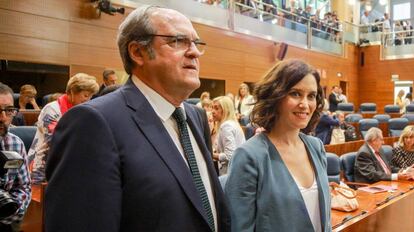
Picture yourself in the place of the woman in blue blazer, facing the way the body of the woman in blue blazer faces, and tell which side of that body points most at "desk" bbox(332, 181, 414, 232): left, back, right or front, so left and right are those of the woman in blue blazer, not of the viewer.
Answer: left

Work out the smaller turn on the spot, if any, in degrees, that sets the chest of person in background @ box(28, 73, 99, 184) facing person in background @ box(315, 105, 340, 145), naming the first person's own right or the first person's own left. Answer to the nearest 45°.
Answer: approximately 45° to the first person's own left

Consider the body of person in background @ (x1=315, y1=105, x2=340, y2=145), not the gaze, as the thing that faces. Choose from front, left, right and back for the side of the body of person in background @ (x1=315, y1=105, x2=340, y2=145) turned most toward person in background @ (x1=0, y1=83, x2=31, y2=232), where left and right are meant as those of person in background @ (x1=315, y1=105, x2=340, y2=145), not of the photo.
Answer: right

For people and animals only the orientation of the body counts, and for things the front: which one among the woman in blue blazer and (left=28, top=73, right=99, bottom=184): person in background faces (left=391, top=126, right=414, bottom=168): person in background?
(left=28, top=73, right=99, bottom=184): person in background

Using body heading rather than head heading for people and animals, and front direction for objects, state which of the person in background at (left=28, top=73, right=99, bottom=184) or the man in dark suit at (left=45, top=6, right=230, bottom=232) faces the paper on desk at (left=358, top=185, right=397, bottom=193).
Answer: the person in background

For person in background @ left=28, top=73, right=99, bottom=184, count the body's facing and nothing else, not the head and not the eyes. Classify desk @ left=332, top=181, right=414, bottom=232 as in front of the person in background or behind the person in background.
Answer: in front

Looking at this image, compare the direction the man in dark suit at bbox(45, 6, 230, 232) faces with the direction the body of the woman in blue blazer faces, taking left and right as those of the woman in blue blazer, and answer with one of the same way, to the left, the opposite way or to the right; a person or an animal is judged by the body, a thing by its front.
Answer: the same way

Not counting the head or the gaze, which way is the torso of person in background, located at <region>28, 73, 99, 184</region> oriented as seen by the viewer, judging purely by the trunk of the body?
to the viewer's right

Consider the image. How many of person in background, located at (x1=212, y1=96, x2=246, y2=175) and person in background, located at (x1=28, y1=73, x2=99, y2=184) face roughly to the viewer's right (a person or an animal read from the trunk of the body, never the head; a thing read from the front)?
1

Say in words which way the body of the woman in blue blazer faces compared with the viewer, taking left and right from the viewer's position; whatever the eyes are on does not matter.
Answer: facing the viewer and to the right of the viewer

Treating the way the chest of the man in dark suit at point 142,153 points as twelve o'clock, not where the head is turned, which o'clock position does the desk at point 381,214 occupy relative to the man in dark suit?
The desk is roughly at 9 o'clock from the man in dark suit.
